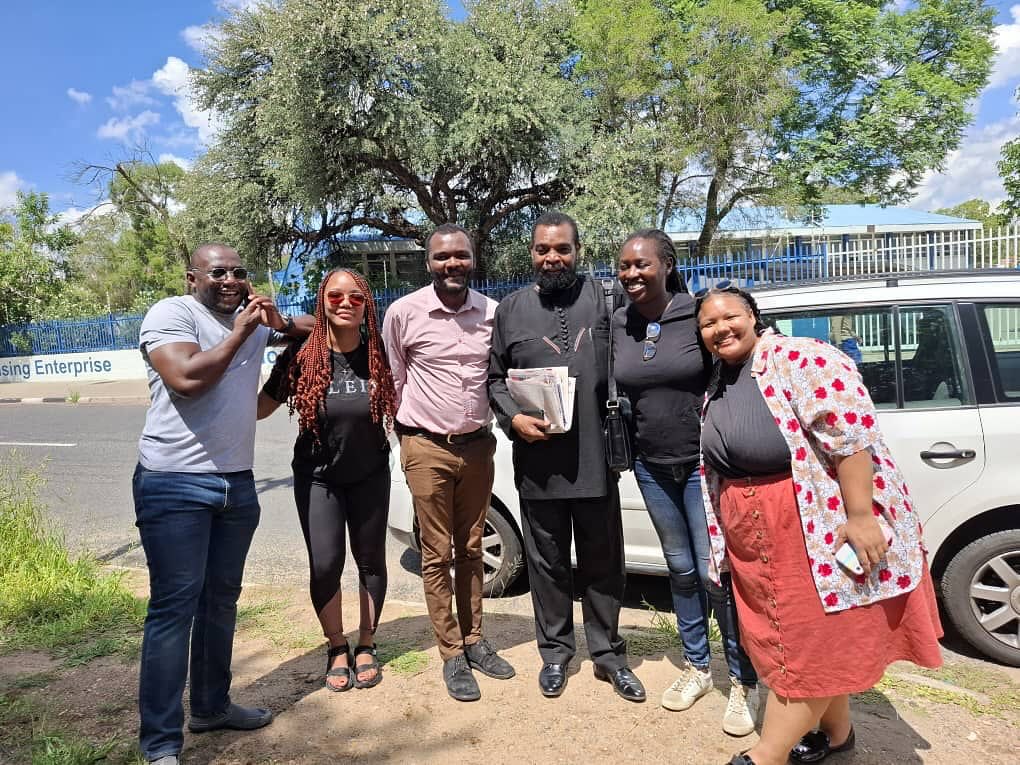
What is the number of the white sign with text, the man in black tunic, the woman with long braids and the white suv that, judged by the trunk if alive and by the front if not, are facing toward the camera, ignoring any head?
3

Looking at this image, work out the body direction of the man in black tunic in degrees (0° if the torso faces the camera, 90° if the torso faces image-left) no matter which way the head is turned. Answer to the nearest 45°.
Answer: approximately 0°

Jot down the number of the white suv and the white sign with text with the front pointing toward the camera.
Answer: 1

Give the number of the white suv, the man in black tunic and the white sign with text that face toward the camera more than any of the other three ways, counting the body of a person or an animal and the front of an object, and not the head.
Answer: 2

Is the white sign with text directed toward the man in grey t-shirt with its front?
yes

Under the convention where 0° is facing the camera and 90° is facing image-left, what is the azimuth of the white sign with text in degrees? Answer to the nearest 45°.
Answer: approximately 0°

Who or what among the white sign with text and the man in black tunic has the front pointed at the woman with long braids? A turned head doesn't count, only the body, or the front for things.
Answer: the white sign with text
